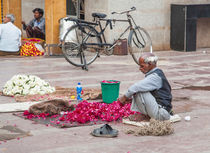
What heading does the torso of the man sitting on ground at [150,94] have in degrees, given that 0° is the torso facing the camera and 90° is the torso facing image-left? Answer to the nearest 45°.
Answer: approximately 90°

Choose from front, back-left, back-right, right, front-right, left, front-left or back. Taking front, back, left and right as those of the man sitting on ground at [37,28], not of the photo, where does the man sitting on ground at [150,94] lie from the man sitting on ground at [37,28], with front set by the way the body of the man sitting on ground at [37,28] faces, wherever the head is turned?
front-left

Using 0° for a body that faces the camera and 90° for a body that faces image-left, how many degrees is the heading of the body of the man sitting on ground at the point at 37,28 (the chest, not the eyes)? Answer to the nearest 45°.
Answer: approximately 45°

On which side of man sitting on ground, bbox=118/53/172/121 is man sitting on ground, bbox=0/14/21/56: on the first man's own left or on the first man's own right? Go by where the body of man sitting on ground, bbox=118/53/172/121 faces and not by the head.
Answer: on the first man's own right

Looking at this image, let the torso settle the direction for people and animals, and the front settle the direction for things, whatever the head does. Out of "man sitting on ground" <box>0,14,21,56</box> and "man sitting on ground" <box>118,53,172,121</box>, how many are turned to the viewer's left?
1
